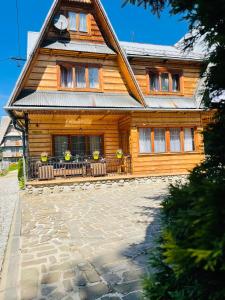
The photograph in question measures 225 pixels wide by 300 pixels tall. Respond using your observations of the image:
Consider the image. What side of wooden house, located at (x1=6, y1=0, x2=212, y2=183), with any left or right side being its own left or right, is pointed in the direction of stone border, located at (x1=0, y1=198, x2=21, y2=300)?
front

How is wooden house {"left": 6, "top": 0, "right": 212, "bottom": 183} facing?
toward the camera

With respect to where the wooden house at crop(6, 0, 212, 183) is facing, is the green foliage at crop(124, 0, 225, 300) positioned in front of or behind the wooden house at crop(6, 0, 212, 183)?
in front
